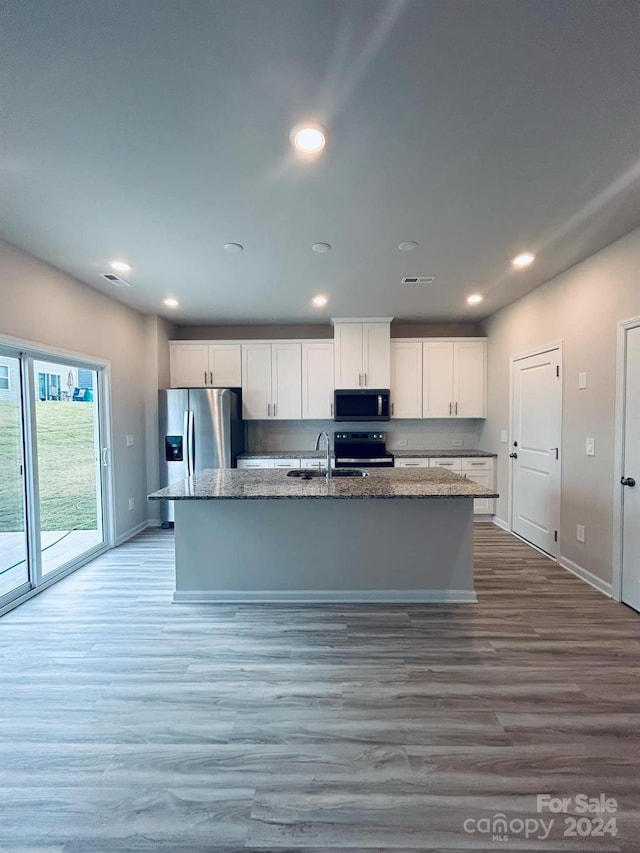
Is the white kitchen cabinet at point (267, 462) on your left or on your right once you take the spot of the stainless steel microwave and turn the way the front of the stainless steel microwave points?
on your right

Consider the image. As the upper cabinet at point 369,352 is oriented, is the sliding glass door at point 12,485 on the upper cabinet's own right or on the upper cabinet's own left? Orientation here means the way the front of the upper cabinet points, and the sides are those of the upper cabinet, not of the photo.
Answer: on the upper cabinet's own right

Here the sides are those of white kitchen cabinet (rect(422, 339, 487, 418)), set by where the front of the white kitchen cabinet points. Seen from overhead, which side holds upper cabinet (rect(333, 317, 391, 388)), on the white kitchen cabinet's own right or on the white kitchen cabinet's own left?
on the white kitchen cabinet's own right

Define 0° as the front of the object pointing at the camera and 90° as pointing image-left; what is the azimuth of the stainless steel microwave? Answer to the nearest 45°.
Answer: approximately 0°

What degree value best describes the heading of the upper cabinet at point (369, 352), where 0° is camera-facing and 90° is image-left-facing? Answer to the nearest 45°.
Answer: approximately 0°

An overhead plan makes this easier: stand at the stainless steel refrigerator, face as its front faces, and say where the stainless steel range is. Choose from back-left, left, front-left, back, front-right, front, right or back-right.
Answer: left

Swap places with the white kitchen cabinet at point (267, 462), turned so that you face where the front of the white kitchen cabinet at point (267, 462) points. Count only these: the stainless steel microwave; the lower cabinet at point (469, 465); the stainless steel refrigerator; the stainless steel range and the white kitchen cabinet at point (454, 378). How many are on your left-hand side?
4

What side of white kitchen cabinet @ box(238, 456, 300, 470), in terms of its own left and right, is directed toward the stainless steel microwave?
left
